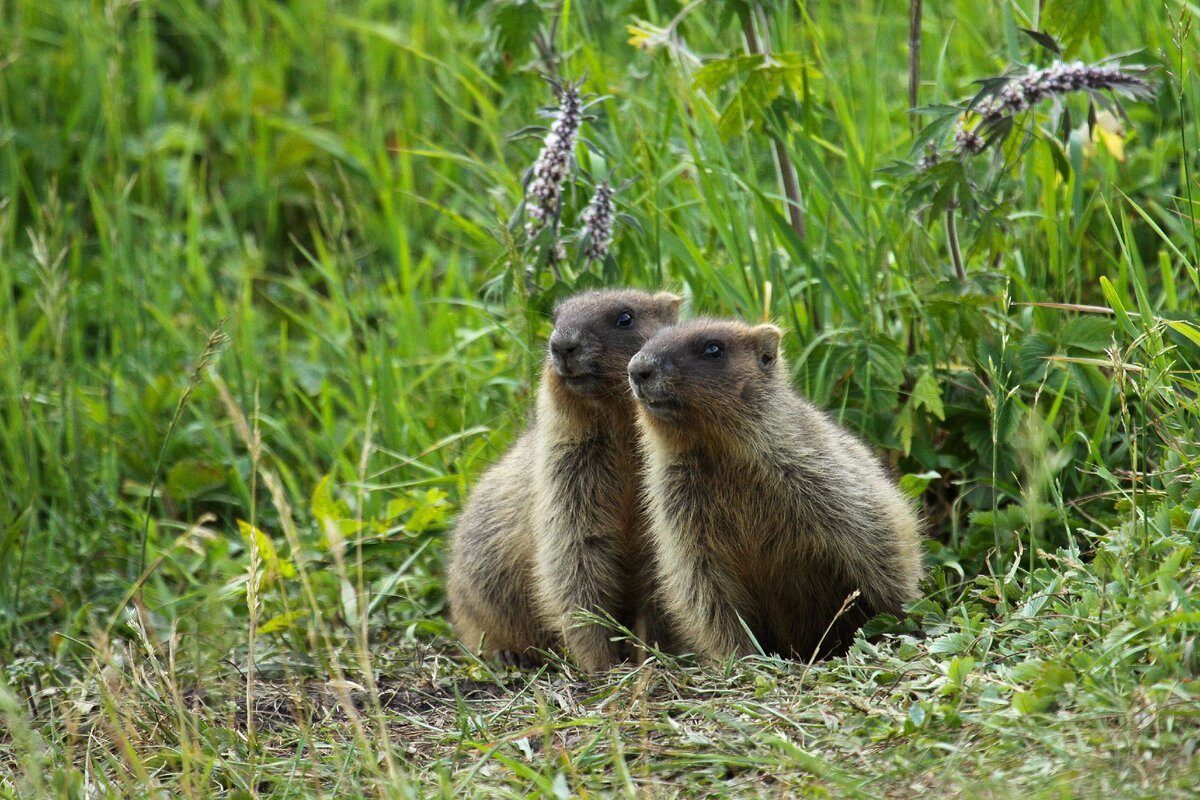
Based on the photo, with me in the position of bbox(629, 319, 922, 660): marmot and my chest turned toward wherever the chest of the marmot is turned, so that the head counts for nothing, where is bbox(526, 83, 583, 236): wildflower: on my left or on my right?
on my right

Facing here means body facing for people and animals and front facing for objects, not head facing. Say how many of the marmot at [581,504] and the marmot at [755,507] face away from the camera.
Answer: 0

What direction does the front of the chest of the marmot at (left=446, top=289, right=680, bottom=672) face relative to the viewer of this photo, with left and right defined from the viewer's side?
facing the viewer and to the right of the viewer

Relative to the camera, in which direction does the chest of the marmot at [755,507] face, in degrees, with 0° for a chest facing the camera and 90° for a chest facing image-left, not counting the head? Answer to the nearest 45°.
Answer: approximately 45°

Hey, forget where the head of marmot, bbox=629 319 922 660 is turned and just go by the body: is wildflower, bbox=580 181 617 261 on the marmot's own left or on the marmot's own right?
on the marmot's own right

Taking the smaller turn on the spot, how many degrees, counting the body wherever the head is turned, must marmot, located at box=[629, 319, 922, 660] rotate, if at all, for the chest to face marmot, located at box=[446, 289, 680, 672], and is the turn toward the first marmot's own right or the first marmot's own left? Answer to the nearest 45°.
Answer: approximately 90° to the first marmot's own right
